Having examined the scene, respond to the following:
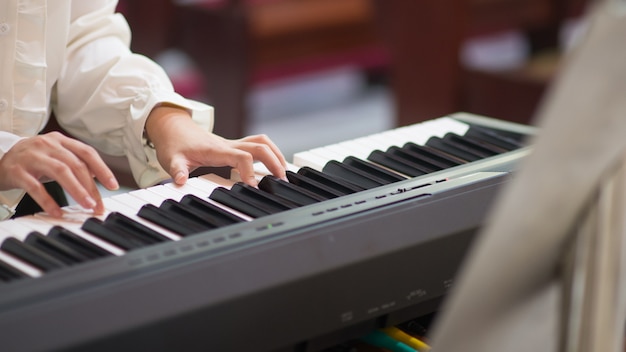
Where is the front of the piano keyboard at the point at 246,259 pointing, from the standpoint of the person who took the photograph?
facing away from the viewer and to the left of the viewer
